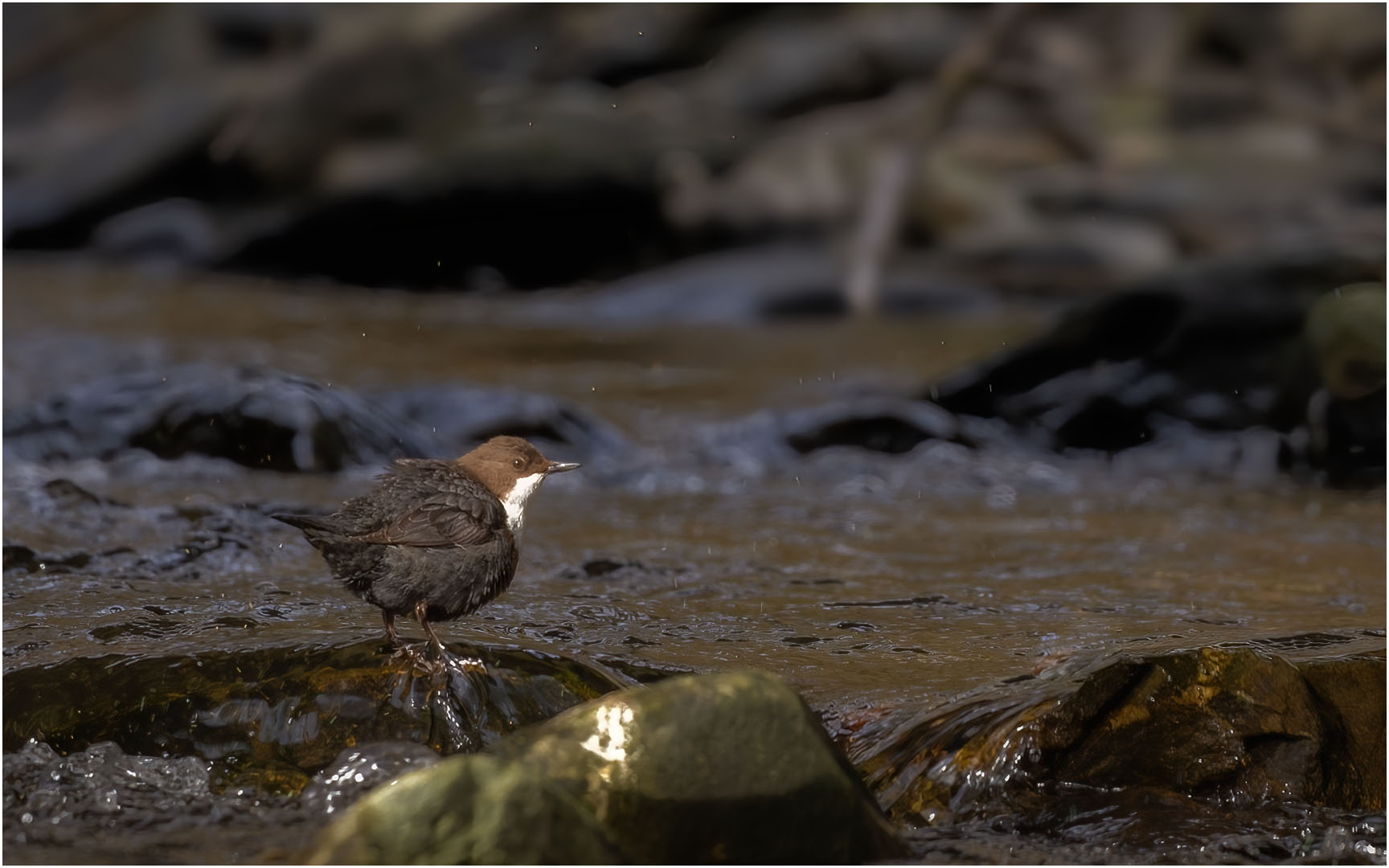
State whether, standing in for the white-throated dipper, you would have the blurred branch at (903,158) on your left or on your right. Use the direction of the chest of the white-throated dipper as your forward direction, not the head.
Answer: on your left

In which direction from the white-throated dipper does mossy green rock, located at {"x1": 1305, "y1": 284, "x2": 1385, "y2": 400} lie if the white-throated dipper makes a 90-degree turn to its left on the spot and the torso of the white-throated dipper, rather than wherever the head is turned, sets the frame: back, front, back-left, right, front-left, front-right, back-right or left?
front-right

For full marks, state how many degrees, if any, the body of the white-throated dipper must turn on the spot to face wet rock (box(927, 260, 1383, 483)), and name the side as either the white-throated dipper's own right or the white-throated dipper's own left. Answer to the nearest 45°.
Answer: approximately 45° to the white-throated dipper's own left

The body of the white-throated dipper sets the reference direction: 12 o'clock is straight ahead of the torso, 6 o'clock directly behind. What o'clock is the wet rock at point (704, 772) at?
The wet rock is roughly at 2 o'clock from the white-throated dipper.

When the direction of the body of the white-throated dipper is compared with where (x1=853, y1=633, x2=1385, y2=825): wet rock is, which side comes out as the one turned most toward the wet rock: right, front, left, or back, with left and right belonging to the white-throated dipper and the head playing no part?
front

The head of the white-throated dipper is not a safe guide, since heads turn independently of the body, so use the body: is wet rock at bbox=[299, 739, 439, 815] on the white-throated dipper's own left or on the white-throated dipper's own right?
on the white-throated dipper's own right

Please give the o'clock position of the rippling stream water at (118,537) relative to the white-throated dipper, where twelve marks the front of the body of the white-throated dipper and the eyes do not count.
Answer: The rippling stream water is roughly at 8 o'clock from the white-throated dipper.

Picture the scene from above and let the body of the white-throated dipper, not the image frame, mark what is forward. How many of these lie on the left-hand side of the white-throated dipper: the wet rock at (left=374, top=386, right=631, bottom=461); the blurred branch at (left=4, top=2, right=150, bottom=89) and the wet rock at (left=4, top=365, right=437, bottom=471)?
3

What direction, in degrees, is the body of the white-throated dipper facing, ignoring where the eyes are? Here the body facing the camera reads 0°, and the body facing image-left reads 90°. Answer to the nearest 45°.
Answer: approximately 270°
